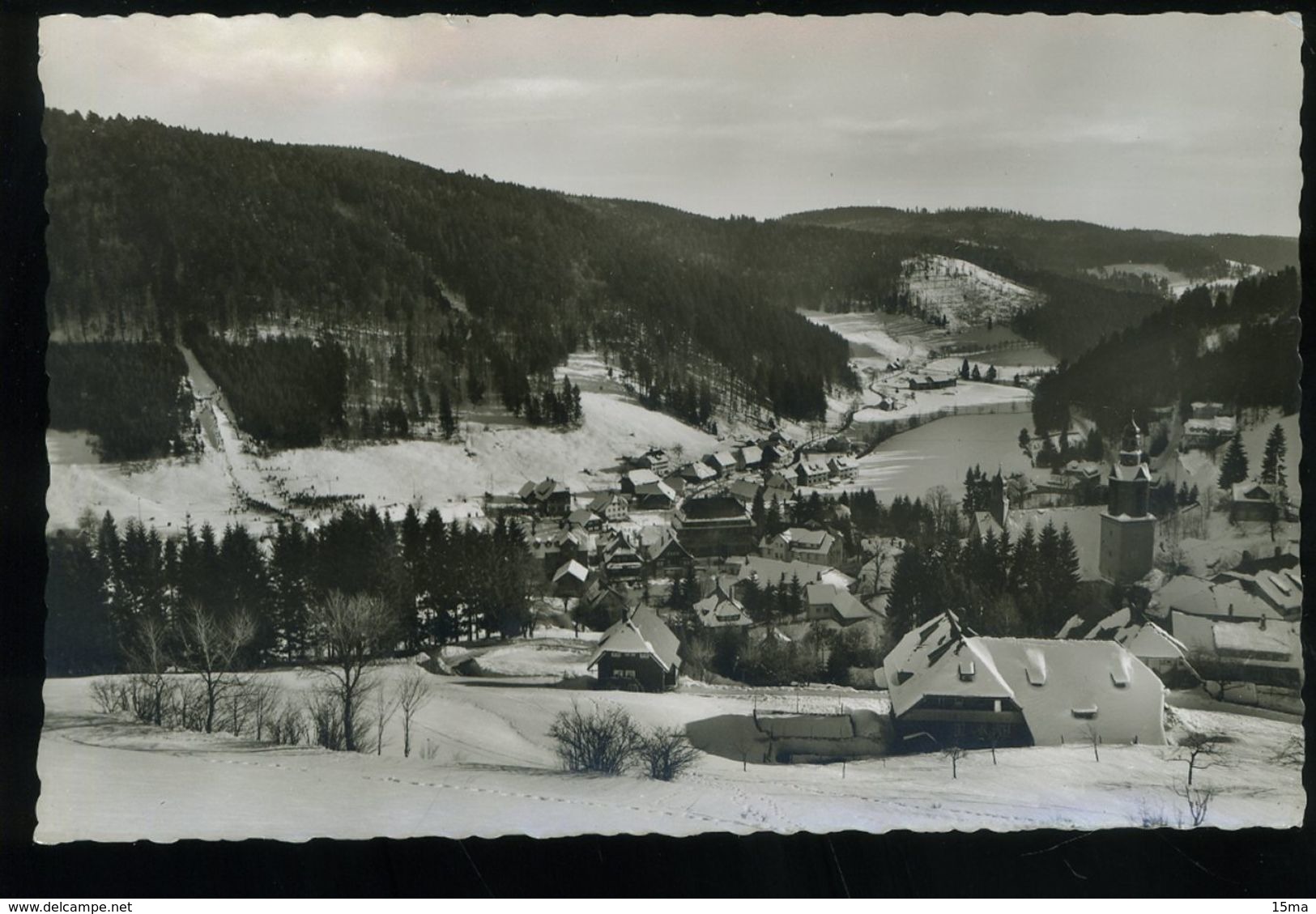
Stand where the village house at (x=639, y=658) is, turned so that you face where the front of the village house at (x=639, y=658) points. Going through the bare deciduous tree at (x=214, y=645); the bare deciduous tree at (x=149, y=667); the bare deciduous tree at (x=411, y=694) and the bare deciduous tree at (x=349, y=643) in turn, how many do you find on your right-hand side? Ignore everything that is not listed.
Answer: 4

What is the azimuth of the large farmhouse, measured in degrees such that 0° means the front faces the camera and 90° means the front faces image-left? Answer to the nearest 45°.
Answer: approximately 45°

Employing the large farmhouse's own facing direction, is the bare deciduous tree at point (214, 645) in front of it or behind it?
in front

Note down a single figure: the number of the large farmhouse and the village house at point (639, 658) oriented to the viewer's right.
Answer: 0

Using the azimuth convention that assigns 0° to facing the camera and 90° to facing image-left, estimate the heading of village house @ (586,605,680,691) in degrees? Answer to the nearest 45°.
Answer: approximately 0°
